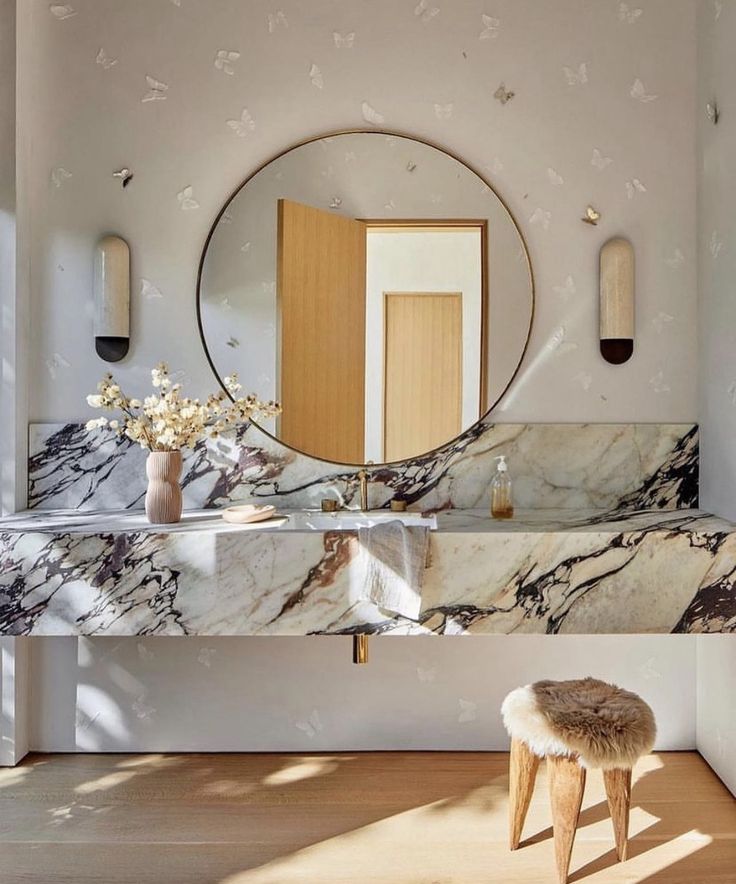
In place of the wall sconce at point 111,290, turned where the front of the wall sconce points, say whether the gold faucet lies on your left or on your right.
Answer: on your left

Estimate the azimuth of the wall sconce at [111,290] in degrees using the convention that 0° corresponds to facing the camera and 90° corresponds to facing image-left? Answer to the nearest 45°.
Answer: approximately 0°

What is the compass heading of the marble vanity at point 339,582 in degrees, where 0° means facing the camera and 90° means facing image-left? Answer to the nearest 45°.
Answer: approximately 0°

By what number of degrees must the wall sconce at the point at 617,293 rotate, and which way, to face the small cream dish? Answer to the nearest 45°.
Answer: approximately 45° to its right

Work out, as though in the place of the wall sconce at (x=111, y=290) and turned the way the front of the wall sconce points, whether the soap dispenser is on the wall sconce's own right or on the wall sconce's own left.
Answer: on the wall sconce's own left

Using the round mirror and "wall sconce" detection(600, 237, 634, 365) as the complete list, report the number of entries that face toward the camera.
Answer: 2
